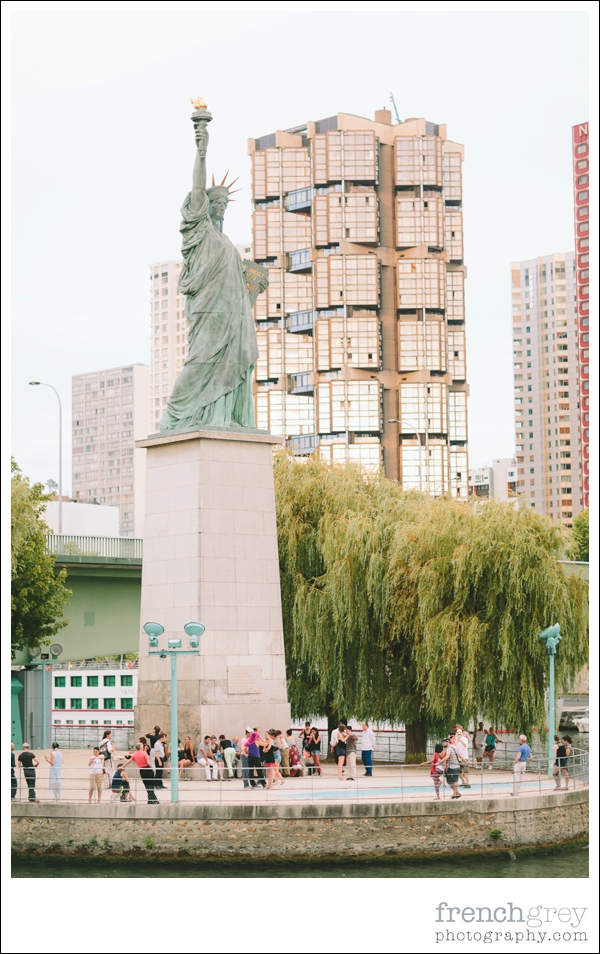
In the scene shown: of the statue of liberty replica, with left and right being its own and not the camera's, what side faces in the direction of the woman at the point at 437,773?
front

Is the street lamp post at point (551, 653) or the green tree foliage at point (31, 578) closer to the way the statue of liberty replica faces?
the street lamp post

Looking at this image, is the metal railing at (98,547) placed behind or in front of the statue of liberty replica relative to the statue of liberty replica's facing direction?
behind

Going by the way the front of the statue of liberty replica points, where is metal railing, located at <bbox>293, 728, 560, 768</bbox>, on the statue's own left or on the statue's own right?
on the statue's own left

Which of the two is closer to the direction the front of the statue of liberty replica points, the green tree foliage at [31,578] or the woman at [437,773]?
the woman

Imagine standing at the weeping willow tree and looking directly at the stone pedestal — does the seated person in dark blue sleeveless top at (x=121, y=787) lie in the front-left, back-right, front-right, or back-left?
front-left

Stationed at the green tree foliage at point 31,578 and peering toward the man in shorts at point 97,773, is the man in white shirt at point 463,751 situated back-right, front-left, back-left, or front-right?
front-left
